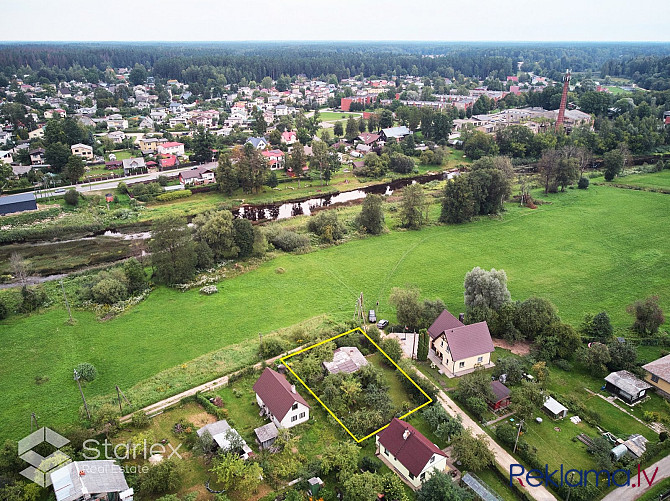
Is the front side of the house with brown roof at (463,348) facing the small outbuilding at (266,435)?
yes

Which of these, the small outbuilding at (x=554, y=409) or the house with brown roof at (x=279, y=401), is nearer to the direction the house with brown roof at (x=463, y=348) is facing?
the house with brown roof

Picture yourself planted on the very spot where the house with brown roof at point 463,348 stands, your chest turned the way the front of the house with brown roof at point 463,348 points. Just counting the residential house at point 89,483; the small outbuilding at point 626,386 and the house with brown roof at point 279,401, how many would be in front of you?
2

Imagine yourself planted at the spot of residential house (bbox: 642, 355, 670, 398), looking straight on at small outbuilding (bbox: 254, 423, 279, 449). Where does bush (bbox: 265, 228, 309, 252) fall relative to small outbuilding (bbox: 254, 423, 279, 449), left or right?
right

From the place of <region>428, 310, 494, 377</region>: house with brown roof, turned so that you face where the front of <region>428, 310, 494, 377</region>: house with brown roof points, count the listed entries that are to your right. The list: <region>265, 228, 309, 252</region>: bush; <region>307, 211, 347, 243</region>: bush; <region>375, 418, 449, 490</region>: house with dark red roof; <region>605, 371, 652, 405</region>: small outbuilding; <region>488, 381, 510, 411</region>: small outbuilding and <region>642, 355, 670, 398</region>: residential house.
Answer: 2

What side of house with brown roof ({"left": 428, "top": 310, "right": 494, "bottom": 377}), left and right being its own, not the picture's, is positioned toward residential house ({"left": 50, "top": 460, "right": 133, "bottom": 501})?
front

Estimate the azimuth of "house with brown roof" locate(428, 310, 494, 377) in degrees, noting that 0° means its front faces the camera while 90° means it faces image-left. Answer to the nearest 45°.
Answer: approximately 45°

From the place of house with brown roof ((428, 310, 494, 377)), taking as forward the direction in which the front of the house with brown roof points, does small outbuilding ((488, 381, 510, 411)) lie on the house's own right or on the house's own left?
on the house's own left

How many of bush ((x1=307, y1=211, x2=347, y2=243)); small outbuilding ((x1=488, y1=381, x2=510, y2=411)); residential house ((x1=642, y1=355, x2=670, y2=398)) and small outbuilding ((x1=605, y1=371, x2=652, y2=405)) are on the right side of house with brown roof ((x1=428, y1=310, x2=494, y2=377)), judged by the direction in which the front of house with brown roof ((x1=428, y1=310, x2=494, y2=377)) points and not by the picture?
1

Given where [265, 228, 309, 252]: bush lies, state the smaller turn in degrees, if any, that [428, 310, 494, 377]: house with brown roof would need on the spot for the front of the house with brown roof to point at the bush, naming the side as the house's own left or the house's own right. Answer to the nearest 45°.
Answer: approximately 90° to the house's own right

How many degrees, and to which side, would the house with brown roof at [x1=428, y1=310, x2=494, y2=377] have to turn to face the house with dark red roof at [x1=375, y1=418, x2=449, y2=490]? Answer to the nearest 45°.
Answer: approximately 45° to its left

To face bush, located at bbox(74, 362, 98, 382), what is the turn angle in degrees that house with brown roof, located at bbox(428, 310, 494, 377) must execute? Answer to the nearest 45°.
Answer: approximately 45° to its right
